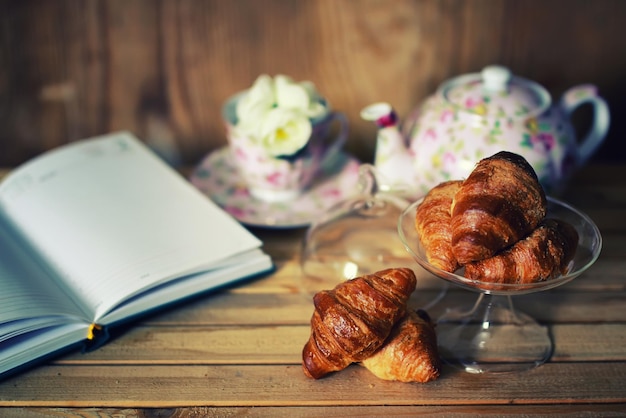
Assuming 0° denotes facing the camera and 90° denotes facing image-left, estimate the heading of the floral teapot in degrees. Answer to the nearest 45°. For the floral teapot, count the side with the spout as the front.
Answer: approximately 90°

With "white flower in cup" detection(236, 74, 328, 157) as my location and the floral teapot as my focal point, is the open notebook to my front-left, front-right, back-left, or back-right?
back-right
